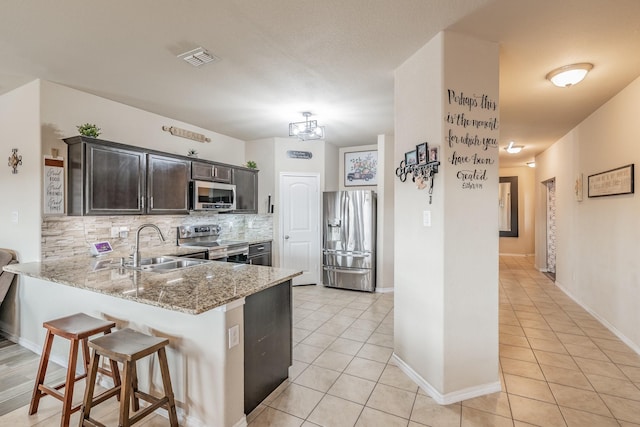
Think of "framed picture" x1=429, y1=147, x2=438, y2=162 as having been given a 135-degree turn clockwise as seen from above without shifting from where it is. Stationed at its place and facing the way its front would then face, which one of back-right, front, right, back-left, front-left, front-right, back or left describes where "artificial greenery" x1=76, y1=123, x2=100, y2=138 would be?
left

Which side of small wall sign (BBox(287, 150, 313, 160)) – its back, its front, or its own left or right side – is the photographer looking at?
front

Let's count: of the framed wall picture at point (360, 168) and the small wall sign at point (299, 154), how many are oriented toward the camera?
2

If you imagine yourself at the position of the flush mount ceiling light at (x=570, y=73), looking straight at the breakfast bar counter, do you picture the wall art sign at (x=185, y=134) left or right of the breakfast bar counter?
right

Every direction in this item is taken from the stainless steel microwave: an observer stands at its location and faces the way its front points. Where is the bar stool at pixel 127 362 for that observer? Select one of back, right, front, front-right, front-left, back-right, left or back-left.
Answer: front-right

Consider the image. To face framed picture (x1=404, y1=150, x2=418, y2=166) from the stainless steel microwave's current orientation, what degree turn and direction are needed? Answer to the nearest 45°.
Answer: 0° — it already faces it

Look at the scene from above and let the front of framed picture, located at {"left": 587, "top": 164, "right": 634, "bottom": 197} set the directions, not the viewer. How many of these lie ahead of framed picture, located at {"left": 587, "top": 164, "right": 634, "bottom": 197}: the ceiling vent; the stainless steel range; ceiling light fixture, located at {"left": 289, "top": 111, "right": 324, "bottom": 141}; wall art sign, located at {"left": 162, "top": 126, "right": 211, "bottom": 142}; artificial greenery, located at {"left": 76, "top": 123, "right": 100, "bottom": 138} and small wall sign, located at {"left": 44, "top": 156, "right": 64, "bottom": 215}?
6

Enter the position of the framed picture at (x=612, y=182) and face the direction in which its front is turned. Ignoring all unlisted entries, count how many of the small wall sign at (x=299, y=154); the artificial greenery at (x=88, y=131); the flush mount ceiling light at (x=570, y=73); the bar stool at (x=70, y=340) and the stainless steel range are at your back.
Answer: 0

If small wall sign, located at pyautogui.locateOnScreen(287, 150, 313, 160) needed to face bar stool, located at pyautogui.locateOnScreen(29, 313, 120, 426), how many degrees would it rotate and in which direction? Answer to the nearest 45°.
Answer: approximately 45° to its right

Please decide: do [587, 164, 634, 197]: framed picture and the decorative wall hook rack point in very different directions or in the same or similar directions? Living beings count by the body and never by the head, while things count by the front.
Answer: same or similar directions

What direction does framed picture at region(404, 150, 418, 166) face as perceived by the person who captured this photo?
facing the viewer and to the left of the viewer

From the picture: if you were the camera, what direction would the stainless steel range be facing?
facing the viewer and to the right of the viewer

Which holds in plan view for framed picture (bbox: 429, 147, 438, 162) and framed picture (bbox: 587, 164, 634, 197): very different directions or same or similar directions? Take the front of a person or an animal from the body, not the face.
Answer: same or similar directions
